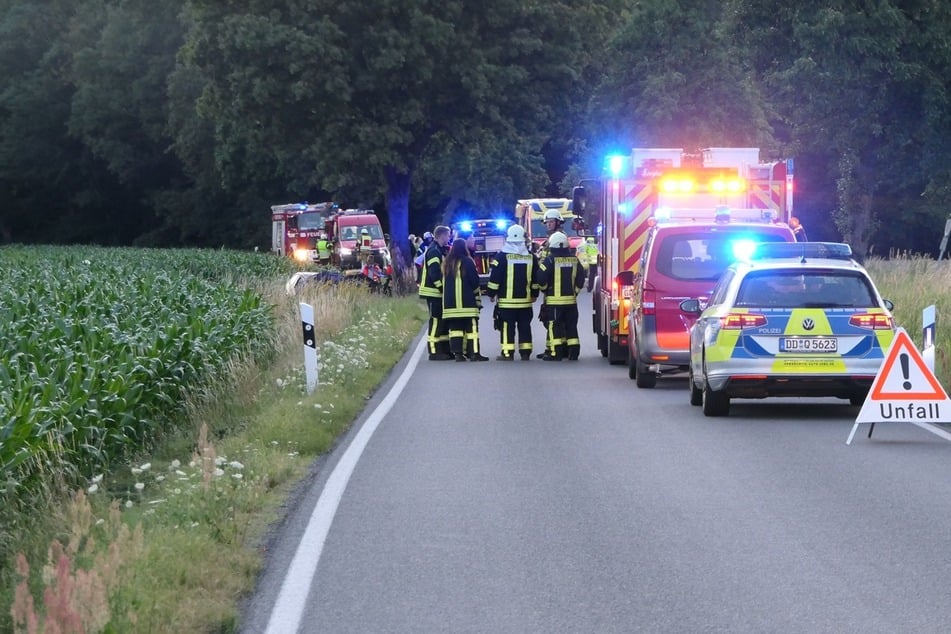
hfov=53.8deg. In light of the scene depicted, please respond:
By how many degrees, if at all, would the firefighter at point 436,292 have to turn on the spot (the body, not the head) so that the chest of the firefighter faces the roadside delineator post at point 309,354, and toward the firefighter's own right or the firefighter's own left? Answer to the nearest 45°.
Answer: approximately 90° to the firefighter's own right

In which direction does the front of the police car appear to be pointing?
away from the camera

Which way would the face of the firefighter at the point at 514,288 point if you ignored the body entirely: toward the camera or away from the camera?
away from the camera

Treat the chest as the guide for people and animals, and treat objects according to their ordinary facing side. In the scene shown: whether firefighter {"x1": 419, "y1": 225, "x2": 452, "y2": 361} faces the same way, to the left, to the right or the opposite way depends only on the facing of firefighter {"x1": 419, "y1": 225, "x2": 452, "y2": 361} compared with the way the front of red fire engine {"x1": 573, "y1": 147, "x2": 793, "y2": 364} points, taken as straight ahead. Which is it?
to the right

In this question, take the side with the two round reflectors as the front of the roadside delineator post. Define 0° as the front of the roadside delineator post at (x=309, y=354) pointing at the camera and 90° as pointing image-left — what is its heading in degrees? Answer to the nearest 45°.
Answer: approximately 0°

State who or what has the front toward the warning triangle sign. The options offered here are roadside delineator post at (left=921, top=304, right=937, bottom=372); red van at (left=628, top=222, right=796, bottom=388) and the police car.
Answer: the roadside delineator post

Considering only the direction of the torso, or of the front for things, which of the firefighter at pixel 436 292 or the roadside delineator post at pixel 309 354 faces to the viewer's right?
the firefighter

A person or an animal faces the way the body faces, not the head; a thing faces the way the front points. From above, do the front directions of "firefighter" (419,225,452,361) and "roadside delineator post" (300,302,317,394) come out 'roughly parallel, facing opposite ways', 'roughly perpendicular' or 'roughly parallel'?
roughly perpendicular

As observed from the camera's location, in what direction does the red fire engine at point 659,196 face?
facing away from the viewer

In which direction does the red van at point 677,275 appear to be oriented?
away from the camera

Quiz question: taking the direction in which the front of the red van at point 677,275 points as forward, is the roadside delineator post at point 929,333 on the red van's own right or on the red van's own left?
on the red van's own right

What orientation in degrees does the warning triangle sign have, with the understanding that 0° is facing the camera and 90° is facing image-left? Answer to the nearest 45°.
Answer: approximately 0°
